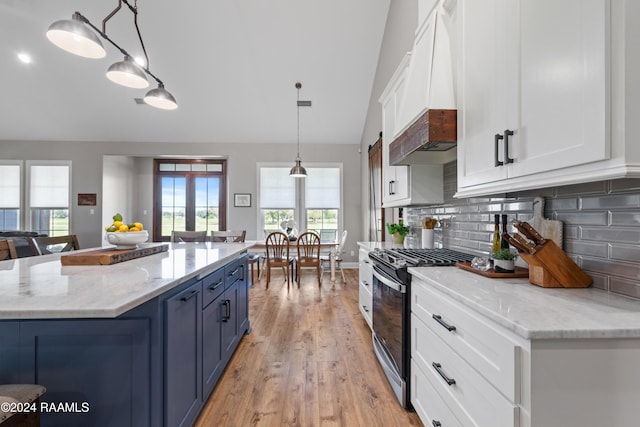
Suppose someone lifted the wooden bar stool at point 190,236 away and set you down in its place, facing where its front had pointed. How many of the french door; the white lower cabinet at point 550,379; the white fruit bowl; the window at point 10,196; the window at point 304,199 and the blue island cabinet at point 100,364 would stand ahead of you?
3

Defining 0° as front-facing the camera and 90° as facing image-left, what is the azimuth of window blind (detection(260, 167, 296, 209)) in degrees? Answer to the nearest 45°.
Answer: approximately 0°

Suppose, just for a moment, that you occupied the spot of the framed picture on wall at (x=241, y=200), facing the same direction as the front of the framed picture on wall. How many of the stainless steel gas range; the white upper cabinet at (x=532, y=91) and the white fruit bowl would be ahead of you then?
3

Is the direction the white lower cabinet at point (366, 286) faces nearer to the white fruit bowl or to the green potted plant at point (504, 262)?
the white fruit bowl

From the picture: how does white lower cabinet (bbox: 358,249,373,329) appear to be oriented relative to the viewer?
to the viewer's left

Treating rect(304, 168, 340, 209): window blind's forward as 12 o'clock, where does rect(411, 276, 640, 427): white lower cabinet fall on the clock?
The white lower cabinet is roughly at 12 o'clock from the window blind.

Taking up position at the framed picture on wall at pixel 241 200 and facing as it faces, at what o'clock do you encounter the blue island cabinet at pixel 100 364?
The blue island cabinet is roughly at 12 o'clock from the framed picture on wall.

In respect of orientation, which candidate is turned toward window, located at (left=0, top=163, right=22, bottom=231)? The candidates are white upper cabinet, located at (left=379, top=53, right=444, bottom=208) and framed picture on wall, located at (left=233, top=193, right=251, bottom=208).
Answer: the white upper cabinet

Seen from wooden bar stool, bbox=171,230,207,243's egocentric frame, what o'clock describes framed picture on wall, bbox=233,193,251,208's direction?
The framed picture on wall is roughly at 7 o'clock from the wooden bar stool.
